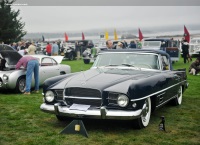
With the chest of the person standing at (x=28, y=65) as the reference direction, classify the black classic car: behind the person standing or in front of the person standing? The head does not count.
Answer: behind

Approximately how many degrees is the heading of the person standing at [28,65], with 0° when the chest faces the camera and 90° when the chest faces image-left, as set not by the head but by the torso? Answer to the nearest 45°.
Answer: approximately 135°

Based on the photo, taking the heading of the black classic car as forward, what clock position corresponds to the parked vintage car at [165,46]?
The parked vintage car is roughly at 5 o'clock from the black classic car.

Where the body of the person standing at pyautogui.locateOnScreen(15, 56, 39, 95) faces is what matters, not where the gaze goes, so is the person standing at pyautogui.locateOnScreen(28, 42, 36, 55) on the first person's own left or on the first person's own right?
on the first person's own right

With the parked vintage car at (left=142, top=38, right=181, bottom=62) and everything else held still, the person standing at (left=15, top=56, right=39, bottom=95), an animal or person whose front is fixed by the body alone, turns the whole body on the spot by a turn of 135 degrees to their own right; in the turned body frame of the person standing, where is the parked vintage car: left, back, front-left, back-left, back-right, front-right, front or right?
front-left

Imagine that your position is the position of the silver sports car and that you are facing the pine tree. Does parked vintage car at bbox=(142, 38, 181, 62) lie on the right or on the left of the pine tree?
right

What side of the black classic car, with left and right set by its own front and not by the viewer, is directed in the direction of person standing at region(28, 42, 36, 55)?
right

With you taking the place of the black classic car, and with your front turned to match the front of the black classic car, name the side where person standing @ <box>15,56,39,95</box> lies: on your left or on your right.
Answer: on your right

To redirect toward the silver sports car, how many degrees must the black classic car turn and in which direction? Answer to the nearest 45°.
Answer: approximately 90° to its right

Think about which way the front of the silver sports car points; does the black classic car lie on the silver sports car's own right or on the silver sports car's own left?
on the silver sports car's own left
